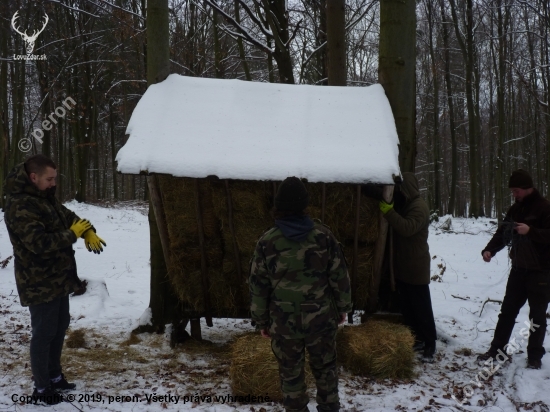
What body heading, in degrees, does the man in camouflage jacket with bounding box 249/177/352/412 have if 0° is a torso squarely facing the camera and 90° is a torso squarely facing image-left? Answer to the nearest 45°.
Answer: approximately 180°

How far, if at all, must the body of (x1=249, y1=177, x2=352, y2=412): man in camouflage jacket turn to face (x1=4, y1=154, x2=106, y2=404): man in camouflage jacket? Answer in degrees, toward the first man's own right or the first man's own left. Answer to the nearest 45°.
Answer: approximately 90° to the first man's own left

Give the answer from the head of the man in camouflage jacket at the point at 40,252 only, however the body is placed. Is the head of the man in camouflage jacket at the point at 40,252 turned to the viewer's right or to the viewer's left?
to the viewer's right

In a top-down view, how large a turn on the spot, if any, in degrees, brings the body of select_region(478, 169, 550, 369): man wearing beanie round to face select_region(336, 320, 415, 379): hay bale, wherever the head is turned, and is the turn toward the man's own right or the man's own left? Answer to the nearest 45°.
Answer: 0° — they already face it

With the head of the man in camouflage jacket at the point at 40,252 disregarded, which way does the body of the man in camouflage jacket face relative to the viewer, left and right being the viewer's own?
facing to the right of the viewer

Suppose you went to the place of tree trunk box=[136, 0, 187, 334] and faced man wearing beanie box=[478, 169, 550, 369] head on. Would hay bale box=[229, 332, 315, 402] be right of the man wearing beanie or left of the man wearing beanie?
right

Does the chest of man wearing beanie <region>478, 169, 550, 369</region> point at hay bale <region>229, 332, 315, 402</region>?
yes

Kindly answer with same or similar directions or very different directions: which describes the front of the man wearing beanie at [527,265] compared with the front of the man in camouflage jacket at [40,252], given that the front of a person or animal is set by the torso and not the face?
very different directions

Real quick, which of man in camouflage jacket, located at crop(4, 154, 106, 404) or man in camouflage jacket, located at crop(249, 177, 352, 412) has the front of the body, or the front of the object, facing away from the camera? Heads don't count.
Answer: man in camouflage jacket, located at crop(249, 177, 352, 412)

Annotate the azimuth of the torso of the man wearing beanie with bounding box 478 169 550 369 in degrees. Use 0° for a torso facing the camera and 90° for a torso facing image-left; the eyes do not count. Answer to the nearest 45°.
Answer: approximately 45°

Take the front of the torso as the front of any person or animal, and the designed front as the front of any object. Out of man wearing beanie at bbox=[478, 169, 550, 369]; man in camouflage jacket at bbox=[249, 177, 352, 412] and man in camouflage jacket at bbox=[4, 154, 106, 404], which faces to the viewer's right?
man in camouflage jacket at bbox=[4, 154, 106, 404]
